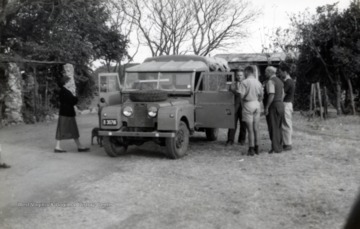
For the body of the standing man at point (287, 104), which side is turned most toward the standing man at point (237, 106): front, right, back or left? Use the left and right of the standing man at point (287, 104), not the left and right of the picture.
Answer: front

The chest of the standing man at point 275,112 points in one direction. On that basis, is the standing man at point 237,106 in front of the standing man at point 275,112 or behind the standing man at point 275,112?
in front

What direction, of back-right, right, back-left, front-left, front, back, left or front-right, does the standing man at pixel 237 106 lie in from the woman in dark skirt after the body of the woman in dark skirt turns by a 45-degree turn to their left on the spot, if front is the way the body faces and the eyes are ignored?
front-right

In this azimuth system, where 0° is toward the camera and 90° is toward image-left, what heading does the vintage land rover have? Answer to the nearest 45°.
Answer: approximately 45°

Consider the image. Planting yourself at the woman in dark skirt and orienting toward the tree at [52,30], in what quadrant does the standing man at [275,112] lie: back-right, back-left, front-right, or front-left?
back-right

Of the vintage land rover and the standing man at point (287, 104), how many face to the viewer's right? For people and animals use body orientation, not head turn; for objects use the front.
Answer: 0

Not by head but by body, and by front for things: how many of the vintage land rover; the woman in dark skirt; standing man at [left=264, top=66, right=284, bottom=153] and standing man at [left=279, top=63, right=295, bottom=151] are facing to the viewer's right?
1

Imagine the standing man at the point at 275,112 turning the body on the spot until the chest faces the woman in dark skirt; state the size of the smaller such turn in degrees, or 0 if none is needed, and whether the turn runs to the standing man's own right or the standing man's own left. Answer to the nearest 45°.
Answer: approximately 45° to the standing man's own left

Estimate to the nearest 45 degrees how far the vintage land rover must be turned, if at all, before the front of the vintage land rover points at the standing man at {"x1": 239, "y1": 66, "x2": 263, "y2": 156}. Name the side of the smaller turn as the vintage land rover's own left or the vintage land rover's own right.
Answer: approximately 135° to the vintage land rover's own left

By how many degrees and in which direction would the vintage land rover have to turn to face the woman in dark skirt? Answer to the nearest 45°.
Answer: approximately 45° to its right

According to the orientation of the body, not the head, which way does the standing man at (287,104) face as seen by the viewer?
to the viewer's left

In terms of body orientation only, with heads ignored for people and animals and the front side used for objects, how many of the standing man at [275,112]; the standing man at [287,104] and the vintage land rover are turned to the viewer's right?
0

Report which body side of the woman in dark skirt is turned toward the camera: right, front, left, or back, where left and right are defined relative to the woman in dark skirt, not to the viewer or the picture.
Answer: right

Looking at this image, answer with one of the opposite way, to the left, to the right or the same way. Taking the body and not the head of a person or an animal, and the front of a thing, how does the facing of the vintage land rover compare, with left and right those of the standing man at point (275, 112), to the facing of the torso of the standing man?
to the left
